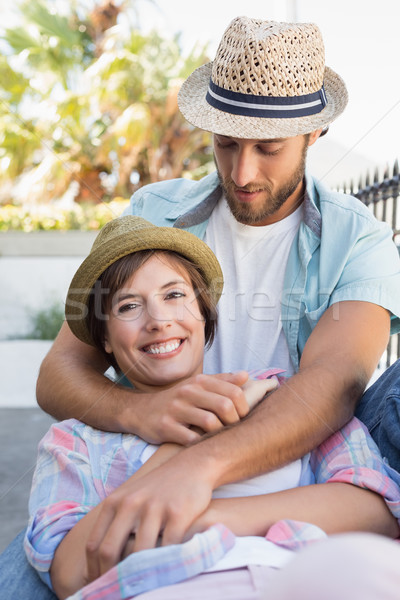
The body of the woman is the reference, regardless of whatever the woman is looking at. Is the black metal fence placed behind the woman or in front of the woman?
behind

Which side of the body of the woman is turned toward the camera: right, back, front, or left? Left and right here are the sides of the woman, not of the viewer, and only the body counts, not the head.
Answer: front

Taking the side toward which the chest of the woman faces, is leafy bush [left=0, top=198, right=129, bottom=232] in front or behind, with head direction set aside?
behind
